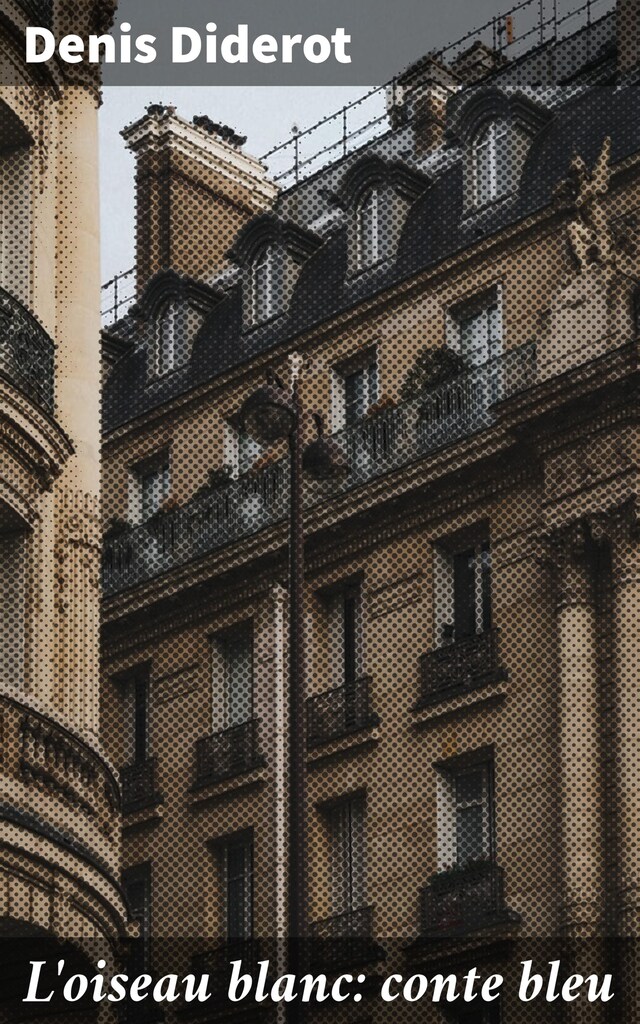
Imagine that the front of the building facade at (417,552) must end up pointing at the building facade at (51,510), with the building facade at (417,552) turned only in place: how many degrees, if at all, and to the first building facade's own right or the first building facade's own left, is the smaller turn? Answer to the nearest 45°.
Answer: approximately 45° to the first building facade's own left

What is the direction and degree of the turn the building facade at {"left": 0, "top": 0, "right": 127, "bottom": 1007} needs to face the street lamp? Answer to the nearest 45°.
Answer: approximately 45° to its left

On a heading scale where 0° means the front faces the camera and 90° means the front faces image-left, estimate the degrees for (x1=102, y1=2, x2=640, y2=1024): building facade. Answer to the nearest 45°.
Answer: approximately 45°

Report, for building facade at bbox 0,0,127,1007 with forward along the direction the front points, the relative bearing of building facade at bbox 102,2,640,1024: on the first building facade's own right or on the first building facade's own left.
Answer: on the first building facade's own left

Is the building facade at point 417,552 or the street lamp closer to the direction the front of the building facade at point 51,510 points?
the street lamp

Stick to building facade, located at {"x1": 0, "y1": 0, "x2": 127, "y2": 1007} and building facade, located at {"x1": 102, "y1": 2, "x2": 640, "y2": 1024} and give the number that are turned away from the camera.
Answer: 0

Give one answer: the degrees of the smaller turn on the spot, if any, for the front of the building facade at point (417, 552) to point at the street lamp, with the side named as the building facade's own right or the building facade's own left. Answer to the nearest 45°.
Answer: approximately 45° to the building facade's own left
